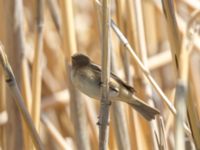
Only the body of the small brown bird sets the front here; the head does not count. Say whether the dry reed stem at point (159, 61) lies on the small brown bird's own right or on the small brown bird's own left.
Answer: on the small brown bird's own right

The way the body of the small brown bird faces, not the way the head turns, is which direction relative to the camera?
to the viewer's left
